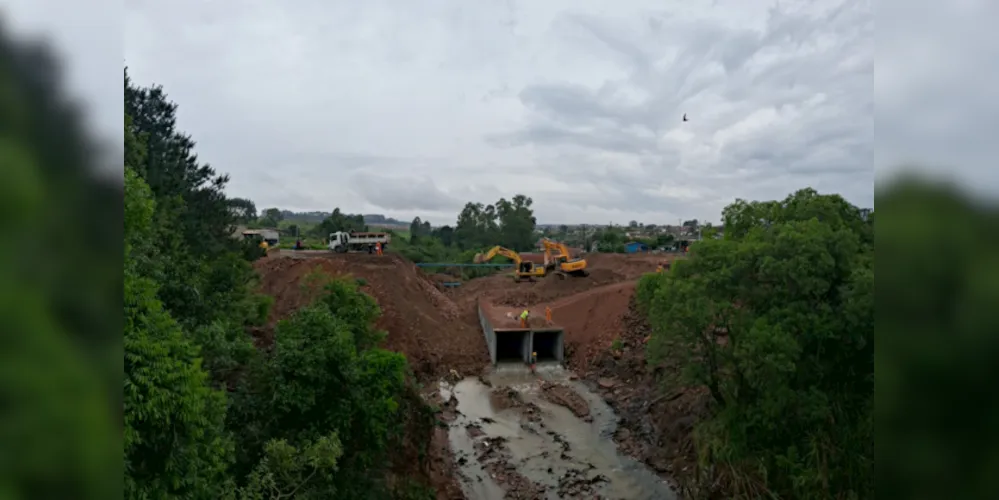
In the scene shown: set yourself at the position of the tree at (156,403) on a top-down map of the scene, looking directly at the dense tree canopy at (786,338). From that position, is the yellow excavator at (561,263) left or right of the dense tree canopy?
left

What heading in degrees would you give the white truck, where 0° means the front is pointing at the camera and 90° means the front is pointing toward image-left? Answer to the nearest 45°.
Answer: approximately 90°

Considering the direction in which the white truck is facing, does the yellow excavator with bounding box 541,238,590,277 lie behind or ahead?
behind

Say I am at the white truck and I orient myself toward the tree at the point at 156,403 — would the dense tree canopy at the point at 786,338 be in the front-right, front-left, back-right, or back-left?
front-left

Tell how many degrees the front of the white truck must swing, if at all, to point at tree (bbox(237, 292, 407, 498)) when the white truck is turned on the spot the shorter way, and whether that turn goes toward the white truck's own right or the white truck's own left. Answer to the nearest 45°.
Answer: approximately 90° to the white truck's own left

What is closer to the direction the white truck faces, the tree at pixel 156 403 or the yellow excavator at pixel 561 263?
the tree

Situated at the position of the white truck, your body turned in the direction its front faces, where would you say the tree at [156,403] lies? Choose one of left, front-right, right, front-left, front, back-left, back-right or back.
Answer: left

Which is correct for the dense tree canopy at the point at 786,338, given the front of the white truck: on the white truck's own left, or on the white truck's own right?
on the white truck's own left

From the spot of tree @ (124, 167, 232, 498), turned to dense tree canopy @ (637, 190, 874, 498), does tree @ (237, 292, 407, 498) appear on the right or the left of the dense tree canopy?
left

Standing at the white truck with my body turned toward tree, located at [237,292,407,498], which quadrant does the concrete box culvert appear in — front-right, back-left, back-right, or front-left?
front-left
